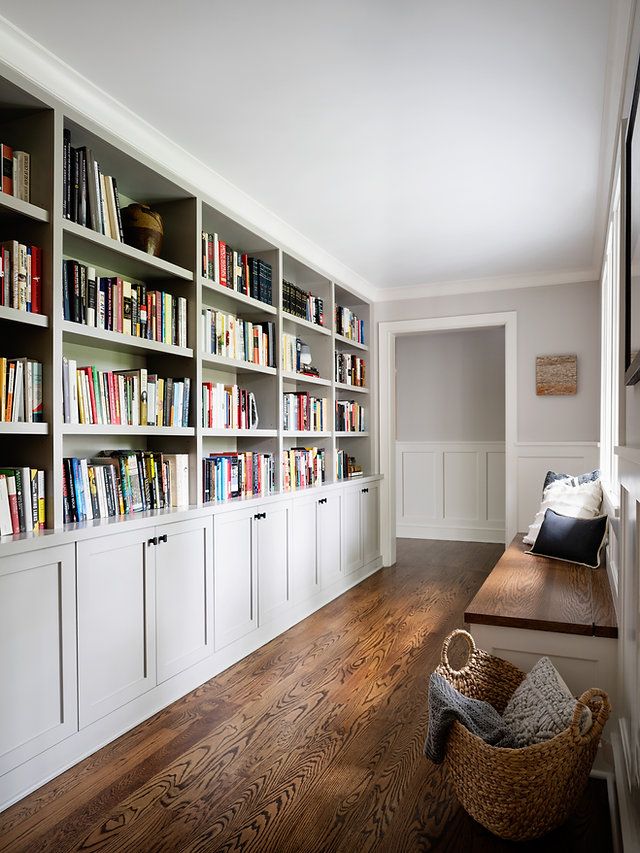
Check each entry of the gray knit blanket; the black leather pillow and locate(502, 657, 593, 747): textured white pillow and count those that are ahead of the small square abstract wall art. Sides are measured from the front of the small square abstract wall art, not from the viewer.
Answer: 3

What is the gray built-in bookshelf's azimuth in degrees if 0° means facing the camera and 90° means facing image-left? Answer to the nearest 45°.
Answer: approximately 315°

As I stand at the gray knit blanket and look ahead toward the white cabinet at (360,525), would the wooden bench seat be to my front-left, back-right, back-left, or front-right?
front-right

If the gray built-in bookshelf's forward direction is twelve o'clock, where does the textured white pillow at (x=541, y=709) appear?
The textured white pillow is roughly at 12 o'clock from the gray built-in bookshelf.

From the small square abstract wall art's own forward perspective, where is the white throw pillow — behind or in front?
in front

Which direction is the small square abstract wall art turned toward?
toward the camera

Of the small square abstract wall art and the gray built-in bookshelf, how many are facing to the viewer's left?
0

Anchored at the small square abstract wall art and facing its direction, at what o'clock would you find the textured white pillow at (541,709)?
The textured white pillow is roughly at 12 o'clock from the small square abstract wall art.

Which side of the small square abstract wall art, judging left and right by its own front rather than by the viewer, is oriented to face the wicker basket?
front

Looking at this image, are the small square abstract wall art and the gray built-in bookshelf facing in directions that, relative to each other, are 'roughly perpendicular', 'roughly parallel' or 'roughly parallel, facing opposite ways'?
roughly perpendicular

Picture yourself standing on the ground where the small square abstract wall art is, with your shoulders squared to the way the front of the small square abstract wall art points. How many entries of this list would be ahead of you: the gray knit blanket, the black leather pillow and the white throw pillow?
3

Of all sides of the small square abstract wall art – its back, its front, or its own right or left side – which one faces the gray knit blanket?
front

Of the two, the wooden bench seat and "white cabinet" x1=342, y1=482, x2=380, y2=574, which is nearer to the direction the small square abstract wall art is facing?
the wooden bench seat
